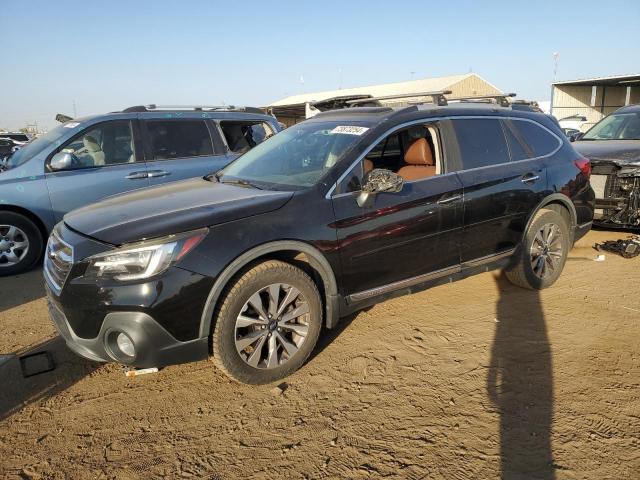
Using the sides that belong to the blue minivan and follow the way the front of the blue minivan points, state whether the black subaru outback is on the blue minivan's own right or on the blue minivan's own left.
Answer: on the blue minivan's own left

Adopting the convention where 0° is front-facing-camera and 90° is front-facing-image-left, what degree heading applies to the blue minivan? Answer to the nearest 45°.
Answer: approximately 90°

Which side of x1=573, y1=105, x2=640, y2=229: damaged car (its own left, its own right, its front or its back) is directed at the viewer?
front

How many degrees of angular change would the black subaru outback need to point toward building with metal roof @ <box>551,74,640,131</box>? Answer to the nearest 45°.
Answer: approximately 180°

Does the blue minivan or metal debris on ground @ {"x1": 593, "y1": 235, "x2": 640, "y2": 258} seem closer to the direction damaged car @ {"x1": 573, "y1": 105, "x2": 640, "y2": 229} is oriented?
the metal debris on ground

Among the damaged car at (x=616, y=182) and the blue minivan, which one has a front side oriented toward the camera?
the damaged car

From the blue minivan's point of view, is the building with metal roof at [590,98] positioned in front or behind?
behind

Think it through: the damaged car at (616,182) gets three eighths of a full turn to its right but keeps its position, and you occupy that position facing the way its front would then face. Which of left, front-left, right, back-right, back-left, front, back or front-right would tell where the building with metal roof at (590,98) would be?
front-right

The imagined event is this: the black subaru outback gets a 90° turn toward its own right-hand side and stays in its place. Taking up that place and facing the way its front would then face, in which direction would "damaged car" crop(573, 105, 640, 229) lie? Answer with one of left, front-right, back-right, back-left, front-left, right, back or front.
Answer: right

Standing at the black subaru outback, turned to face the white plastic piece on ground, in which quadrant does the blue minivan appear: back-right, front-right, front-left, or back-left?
front-right

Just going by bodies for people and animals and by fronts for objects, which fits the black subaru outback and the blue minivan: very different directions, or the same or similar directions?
same or similar directions

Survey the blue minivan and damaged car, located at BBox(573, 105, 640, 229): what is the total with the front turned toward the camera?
1

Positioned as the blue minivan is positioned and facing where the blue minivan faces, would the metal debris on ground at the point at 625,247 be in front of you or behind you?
behind

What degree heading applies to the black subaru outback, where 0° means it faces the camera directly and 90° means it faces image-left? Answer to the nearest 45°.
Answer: approximately 45°
